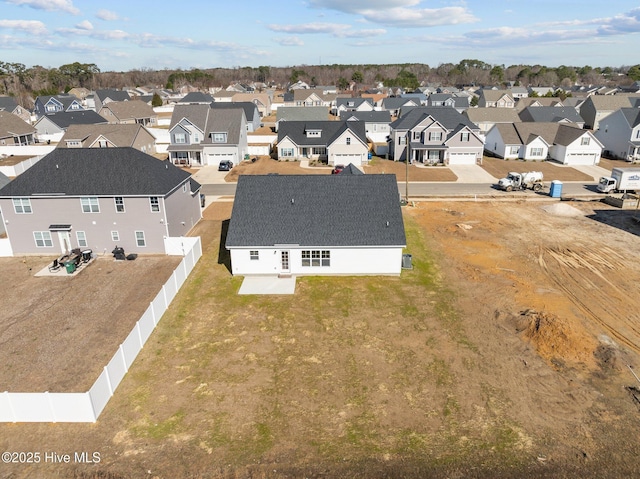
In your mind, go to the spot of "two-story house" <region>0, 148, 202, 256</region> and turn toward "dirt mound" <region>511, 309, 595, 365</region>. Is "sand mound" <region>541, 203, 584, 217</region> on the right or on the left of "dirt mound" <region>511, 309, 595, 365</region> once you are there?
left

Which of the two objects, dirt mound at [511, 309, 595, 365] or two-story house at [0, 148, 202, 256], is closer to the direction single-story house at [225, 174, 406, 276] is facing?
the two-story house

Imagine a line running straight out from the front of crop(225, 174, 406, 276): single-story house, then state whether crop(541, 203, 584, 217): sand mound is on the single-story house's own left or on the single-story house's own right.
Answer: on the single-story house's own right

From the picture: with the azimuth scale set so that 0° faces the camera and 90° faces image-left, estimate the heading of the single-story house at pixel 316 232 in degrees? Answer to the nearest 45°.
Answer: approximately 180°

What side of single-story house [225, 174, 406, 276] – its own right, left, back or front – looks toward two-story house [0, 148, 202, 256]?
left

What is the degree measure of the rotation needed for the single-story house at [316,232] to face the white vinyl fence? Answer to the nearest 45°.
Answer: approximately 135° to its left

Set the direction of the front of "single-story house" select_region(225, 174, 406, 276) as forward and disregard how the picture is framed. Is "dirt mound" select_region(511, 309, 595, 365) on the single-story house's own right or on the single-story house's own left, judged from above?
on the single-story house's own right
